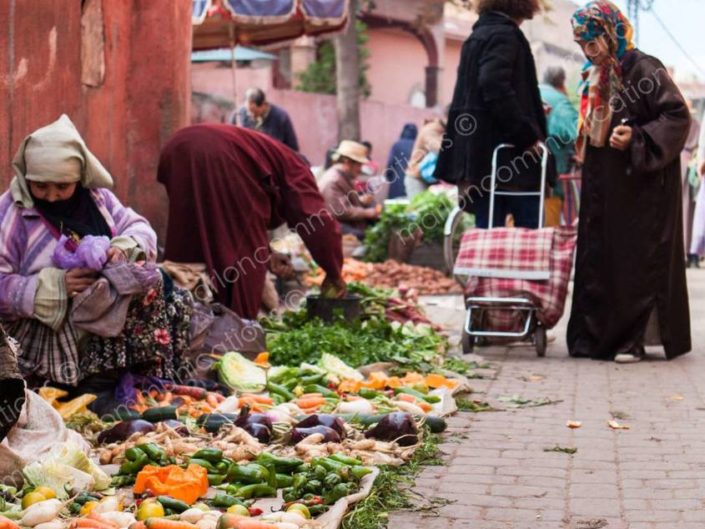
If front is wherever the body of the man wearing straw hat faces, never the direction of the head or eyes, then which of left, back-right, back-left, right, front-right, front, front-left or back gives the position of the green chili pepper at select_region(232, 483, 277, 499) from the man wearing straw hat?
right

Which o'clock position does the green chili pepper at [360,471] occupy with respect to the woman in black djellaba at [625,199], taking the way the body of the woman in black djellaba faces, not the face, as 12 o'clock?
The green chili pepper is roughly at 11 o'clock from the woman in black djellaba.

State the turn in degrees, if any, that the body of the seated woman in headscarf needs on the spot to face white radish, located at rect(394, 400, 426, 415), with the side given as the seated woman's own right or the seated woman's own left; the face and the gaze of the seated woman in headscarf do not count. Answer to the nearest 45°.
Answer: approximately 90° to the seated woman's own left

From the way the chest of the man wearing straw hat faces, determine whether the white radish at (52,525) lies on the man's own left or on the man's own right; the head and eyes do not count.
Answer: on the man's own right

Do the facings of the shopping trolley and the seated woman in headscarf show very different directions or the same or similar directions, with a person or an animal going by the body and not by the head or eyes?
same or similar directions

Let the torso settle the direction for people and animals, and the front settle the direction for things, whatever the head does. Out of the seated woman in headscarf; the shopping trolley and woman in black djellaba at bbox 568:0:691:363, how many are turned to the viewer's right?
0

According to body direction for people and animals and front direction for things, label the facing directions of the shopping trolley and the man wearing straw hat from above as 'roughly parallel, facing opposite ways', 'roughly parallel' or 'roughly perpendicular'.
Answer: roughly perpendicular

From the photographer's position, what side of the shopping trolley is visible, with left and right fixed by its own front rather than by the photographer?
front

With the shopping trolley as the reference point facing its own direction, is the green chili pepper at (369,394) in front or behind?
in front

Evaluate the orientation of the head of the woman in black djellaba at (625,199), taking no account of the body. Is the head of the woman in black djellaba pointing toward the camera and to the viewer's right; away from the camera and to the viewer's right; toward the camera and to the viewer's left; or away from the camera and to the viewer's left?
toward the camera and to the viewer's left

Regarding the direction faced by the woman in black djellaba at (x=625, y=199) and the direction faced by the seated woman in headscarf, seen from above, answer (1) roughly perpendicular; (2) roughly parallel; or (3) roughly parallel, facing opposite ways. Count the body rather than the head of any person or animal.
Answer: roughly perpendicular

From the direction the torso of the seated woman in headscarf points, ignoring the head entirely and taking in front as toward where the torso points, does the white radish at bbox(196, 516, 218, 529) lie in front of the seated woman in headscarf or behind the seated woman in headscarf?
in front

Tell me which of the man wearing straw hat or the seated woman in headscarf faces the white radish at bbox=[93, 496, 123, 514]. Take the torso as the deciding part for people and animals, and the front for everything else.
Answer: the seated woman in headscarf

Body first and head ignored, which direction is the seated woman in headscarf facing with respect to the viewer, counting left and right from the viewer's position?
facing the viewer

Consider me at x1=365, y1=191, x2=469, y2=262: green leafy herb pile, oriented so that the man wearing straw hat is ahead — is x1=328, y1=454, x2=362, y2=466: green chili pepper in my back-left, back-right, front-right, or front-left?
back-left
